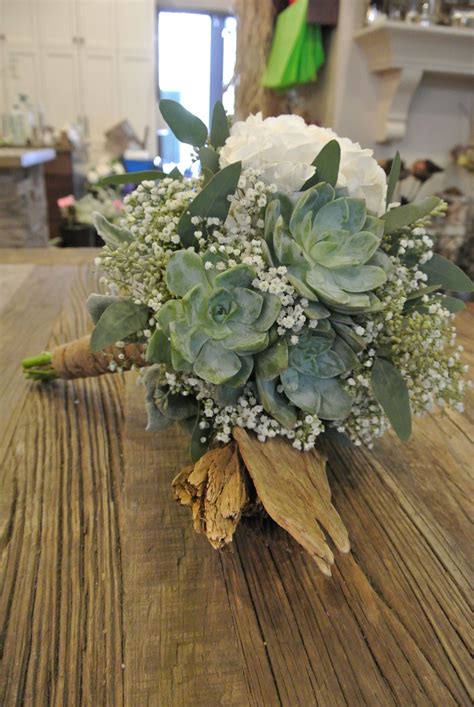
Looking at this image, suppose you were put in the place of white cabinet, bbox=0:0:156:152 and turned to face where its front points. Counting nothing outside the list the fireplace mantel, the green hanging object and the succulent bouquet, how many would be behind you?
0

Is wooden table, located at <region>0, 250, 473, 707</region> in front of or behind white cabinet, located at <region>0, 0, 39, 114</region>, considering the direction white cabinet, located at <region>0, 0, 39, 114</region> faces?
in front

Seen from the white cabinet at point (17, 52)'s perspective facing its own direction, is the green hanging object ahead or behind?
ahead

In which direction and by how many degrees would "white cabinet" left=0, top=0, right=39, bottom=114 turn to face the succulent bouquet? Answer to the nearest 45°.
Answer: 0° — it already faces it

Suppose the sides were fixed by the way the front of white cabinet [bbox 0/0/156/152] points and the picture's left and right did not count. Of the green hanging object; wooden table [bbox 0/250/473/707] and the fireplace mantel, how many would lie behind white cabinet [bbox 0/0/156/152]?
0

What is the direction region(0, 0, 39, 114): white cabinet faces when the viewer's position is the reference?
facing the viewer

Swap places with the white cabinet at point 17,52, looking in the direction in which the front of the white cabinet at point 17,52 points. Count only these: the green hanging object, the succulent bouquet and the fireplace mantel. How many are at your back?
0

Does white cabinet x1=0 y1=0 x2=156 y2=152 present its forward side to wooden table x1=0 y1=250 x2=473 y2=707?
yes

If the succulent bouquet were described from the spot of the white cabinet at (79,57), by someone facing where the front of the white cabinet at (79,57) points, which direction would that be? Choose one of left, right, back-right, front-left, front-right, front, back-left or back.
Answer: front
